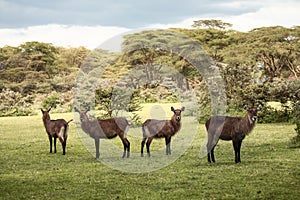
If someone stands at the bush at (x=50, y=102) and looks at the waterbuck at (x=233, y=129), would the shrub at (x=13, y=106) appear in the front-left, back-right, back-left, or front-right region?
back-right

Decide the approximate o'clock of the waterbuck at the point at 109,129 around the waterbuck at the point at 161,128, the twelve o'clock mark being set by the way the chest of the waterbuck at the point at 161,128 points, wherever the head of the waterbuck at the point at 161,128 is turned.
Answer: the waterbuck at the point at 109,129 is roughly at 6 o'clock from the waterbuck at the point at 161,128.

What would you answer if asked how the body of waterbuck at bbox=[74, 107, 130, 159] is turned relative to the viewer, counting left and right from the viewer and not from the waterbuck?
facing to the left of the viewer

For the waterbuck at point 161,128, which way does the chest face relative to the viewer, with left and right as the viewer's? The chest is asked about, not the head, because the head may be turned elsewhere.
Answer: facing to the right of the viewer

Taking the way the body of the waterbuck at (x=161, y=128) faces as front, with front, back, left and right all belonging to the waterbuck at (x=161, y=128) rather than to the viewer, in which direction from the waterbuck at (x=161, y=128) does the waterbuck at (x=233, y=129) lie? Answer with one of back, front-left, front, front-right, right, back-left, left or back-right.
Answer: front-right

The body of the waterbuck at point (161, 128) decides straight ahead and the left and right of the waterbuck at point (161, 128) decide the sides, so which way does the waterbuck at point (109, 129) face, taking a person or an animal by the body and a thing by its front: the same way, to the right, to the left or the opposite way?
the opposite way

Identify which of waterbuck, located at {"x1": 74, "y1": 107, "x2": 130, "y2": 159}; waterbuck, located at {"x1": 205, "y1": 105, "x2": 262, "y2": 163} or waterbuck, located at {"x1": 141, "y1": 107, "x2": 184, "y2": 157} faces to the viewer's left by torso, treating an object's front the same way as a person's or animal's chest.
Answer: waterbuck, located at {"x1": 74, "y1": 107, "x2": 130, "y2": 159}

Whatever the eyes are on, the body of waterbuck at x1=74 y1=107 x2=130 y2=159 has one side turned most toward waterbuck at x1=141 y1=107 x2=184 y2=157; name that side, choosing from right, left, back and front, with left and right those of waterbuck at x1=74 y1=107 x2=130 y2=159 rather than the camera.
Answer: back

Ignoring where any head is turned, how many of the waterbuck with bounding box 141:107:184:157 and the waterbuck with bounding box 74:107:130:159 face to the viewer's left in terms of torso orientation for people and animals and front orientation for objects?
1

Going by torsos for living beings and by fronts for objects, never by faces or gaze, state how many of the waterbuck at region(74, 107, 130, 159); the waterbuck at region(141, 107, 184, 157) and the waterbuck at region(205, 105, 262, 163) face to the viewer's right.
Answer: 2

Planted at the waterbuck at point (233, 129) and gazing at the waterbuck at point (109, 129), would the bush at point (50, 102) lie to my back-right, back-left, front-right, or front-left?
front-right

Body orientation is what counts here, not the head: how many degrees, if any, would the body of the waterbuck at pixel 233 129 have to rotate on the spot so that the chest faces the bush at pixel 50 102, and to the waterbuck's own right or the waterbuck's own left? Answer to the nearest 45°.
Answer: approximately 135° to the waterbuck's own left

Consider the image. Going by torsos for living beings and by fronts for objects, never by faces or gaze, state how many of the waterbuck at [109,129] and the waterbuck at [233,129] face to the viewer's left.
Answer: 1

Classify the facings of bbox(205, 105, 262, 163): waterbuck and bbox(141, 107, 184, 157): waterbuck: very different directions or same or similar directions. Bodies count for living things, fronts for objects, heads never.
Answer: same or similar directions

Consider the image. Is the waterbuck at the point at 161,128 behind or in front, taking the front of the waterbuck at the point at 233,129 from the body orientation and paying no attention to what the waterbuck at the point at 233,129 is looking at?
behind

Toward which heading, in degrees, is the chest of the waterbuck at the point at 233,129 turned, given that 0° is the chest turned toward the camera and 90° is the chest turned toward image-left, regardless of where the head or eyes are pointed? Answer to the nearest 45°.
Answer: approximately 270°

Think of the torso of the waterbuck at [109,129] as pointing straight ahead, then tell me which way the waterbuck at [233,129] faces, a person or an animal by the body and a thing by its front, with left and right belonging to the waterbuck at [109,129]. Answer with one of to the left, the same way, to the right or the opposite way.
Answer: the opposite way
